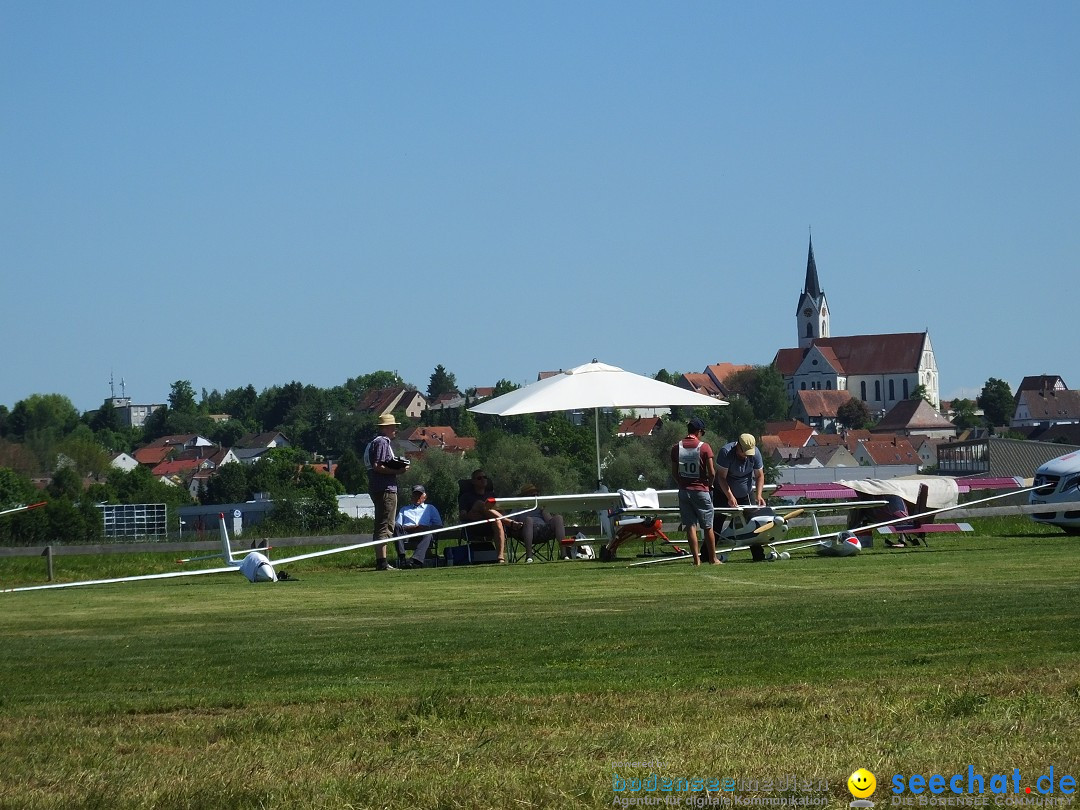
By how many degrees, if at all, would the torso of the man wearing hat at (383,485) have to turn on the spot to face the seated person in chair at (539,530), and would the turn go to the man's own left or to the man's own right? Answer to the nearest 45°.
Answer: approximately 45° to the man's own left

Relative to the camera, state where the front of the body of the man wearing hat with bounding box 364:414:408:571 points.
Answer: to the viewer's right

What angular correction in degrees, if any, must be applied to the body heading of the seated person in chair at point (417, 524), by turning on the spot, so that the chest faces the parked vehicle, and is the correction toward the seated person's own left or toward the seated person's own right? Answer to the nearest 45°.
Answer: approximately 90° to the seated person's own left

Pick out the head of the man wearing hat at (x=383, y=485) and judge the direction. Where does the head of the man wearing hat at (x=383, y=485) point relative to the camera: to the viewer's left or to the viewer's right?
to the viewer's right

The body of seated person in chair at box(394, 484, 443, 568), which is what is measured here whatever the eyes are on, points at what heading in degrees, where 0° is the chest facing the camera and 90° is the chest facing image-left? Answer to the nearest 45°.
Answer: approximately 0°

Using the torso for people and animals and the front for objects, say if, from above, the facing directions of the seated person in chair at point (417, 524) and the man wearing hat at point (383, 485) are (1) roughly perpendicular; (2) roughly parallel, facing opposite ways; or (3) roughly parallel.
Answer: roughly perpendicular

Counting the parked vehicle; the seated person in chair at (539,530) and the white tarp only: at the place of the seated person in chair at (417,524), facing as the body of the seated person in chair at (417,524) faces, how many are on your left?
3
